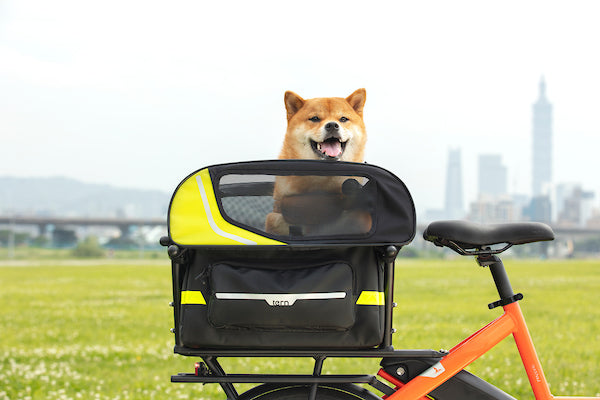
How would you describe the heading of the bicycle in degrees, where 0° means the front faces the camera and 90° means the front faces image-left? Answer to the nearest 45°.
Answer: approximately 270°

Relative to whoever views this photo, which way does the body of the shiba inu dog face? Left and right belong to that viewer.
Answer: facing the viewer
